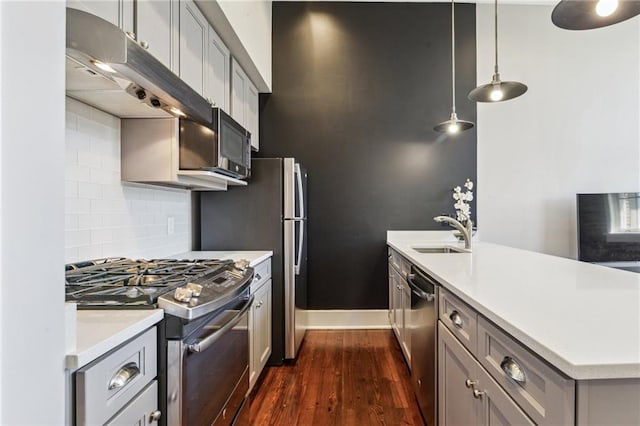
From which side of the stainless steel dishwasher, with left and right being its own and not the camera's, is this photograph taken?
left

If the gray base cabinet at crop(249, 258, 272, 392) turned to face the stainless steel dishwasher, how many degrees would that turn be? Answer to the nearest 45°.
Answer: approximately 45° to its right

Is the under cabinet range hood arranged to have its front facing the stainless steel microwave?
no

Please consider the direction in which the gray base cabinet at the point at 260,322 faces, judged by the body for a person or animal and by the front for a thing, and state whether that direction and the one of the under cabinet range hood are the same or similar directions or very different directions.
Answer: same or similar directions

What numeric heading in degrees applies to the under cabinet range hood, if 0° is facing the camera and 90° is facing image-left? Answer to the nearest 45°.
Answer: approximately 315°

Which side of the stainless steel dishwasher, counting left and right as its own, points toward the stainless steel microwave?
front

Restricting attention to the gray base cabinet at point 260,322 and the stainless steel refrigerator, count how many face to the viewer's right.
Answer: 2

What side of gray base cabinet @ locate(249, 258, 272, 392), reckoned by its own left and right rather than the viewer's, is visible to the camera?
right

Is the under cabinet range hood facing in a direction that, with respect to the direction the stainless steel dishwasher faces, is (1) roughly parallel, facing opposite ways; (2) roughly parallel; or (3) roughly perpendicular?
roughly parallel, facing opposite ways

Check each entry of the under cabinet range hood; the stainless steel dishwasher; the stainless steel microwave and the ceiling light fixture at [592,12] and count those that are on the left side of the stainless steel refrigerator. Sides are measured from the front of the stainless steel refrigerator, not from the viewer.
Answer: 0

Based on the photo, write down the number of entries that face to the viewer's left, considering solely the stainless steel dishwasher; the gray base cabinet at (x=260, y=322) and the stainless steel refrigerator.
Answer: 1

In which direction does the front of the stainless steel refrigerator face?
to the viewer's right

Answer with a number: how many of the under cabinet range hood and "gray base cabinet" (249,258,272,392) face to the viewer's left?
0

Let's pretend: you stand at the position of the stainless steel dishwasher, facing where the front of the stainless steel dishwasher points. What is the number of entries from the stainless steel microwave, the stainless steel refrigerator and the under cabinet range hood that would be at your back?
0

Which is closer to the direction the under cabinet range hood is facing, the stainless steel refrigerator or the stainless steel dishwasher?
the stainless steel dishwasher

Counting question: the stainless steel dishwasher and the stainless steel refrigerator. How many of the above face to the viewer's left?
1
